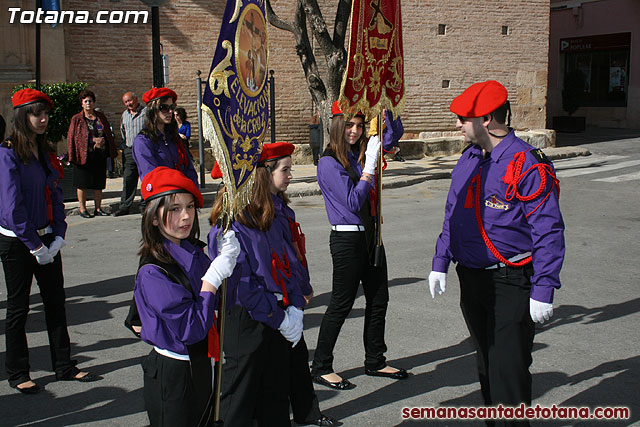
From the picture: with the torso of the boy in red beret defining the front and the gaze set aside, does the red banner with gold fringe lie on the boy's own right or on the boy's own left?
on the boy's own right

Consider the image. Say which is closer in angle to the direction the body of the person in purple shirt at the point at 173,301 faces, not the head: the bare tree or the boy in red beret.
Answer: the boy in red beret

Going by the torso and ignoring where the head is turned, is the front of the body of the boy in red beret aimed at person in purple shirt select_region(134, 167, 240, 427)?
yes

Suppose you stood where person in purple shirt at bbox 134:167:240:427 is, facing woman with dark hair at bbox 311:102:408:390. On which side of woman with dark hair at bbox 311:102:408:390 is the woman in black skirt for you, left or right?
left

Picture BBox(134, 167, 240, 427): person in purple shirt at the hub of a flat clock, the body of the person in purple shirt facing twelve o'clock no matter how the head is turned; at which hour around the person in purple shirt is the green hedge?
The green hedge is roughly at 7 o'clock from the person in purple shirt.

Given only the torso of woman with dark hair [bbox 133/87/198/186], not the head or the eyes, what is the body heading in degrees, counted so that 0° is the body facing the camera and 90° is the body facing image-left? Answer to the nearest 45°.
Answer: approximately 315°

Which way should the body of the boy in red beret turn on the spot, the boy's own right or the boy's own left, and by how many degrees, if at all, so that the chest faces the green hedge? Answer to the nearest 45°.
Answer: approximately 90° to the boy's own right

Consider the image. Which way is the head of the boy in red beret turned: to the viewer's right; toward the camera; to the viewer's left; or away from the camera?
to the viewer's left
